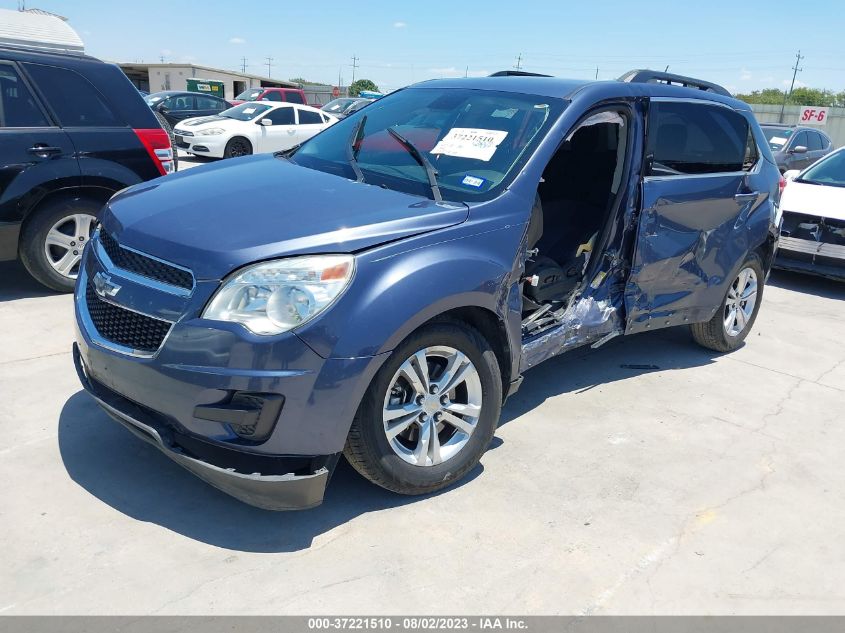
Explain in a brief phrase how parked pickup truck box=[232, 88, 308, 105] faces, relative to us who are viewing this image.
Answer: facing the viewer and to the left of the viewer

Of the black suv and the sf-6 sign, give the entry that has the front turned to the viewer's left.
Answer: the black suv

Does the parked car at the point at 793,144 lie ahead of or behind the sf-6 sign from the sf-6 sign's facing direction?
ahead

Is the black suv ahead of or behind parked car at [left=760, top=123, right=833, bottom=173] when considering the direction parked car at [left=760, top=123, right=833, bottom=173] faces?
ahead

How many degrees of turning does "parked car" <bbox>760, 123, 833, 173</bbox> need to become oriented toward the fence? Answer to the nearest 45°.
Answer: approximately 135° to its right

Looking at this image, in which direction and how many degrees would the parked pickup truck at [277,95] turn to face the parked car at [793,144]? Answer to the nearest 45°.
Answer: approximately 90° to its left

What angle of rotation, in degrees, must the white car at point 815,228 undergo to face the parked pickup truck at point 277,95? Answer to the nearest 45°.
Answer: approximately 90° to its right

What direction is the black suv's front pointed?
to the viewer's left

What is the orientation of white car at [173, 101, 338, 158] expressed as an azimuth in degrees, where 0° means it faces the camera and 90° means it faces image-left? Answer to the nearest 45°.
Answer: approximately 45°

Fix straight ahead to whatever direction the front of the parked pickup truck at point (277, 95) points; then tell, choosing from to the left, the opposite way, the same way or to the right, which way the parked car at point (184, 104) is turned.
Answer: the same way

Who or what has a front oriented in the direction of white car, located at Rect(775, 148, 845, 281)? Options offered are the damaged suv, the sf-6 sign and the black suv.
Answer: the sf-6 sign

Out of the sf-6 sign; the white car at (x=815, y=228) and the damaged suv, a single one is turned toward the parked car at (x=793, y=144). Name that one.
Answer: the sf-6 sign

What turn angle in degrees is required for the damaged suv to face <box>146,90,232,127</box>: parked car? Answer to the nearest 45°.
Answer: approximately 135° to its right

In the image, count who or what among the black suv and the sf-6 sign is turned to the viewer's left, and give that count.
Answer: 1
